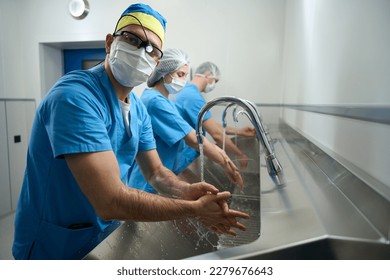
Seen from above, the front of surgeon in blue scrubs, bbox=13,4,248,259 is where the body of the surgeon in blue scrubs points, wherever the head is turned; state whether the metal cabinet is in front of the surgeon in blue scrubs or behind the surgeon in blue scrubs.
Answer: behind

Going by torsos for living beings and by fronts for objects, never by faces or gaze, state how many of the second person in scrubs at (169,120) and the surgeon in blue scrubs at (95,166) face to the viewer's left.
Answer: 0

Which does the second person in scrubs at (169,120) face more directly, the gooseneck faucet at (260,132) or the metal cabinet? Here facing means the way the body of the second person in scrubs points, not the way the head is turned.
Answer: the gooseneck faucet

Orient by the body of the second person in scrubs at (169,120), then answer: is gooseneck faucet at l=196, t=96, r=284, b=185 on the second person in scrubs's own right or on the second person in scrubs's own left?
on the second person in scrubs's own right

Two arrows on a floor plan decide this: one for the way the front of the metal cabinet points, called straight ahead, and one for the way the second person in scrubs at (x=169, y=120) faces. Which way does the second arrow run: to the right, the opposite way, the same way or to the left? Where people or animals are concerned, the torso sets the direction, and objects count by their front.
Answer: to the left

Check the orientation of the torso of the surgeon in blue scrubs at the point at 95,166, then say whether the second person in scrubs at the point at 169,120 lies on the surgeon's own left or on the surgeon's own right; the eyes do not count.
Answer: on the surgeon's own left

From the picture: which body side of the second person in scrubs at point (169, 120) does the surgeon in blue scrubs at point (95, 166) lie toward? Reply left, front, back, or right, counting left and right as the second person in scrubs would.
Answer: right

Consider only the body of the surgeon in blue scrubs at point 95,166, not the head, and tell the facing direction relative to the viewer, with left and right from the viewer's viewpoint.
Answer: facing the viewer and to the right of the viewer

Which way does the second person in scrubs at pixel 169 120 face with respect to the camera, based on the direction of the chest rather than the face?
to the viewer's right

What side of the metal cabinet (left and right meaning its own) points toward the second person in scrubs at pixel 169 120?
front
